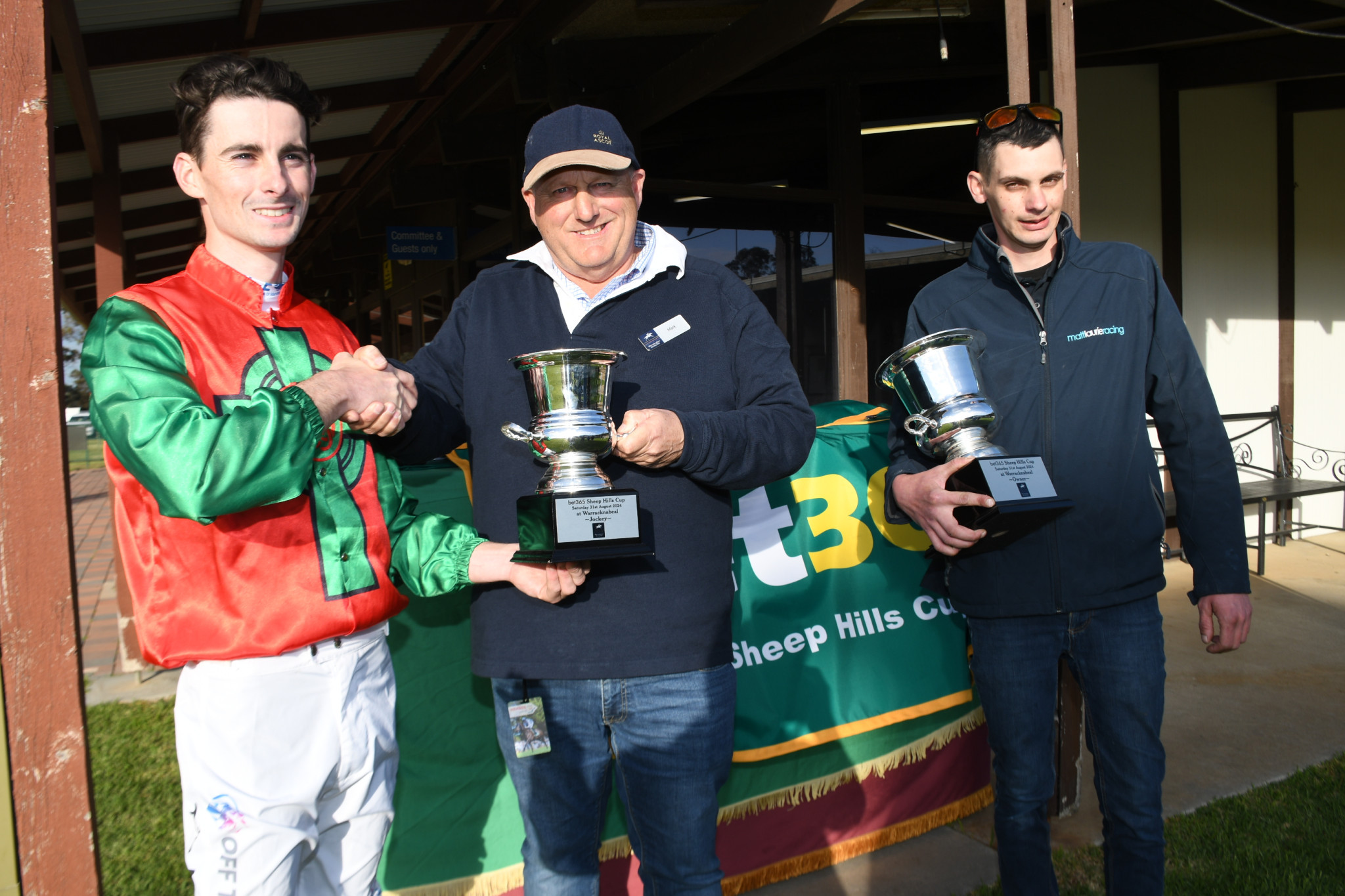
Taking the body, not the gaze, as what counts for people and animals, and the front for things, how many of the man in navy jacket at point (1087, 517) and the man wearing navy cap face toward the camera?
2

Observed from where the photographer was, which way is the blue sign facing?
facing the viewer

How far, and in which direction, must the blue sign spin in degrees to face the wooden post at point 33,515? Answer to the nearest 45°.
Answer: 0° — it already faces it

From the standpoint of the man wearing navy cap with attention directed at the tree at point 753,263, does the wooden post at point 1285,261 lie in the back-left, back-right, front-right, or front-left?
front-right

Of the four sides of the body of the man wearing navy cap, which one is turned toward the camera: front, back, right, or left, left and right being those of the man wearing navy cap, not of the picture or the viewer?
front

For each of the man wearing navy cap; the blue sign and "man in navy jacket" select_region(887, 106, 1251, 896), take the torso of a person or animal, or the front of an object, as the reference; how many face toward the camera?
3

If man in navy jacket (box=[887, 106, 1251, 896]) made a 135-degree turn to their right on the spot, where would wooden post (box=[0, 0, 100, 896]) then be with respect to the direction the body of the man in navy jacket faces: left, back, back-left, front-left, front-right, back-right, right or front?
left

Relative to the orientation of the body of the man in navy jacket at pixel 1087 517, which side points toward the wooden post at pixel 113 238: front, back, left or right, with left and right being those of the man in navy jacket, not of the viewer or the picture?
right

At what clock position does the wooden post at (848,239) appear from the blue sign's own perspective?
The wooden post is roughly at 10 o'clock from the blue sign.

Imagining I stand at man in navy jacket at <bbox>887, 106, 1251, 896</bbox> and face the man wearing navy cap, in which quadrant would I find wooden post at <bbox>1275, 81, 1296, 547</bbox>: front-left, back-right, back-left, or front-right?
back-right
